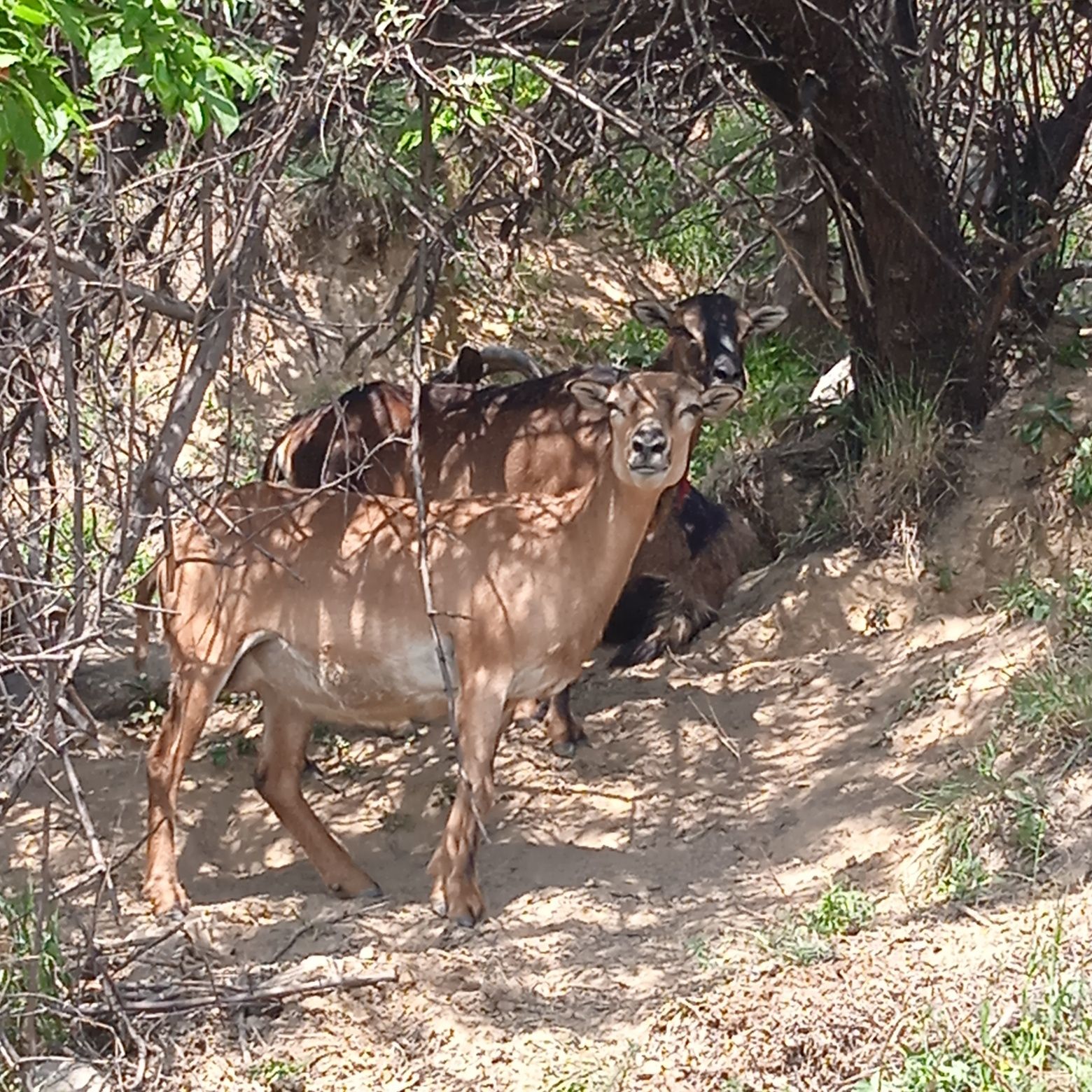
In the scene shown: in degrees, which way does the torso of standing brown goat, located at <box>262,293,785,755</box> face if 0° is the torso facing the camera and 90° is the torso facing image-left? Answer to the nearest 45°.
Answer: approximately 270°

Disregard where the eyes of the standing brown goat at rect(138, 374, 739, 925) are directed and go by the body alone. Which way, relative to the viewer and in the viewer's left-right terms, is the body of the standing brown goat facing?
facing to the right of the viewer

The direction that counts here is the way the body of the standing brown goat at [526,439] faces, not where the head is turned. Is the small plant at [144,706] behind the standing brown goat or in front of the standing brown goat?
behind

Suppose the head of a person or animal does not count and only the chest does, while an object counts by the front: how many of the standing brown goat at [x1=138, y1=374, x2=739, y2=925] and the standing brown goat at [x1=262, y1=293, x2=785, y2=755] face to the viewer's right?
2

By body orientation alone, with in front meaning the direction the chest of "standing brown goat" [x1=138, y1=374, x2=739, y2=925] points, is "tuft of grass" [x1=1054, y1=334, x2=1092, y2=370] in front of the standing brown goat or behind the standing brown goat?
in front

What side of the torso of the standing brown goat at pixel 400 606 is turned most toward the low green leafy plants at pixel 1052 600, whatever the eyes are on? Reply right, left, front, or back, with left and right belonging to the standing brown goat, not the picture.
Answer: front

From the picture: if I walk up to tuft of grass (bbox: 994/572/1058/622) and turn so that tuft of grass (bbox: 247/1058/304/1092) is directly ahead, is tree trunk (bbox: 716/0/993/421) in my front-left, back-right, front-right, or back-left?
back-right

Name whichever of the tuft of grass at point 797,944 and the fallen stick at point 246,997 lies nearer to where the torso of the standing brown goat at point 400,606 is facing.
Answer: the tuft of grass

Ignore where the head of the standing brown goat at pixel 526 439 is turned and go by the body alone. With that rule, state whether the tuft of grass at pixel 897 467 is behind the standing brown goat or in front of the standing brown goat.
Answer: in front
